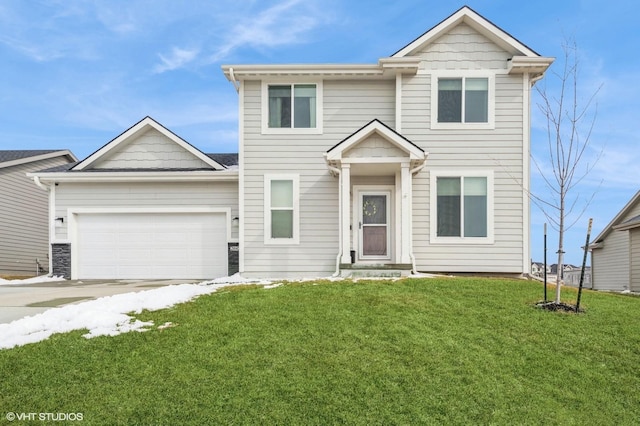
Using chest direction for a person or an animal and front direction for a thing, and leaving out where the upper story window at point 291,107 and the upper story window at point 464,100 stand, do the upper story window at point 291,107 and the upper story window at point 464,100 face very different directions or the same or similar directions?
same or similar directions

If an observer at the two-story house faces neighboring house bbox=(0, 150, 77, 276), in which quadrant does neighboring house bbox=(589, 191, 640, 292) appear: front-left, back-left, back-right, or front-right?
back-right

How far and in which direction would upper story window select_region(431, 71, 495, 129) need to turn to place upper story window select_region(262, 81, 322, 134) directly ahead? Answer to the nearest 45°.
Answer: approximately 90° to its right

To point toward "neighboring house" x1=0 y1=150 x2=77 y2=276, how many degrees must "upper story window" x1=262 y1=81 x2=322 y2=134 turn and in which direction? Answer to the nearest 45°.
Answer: approximately 135° to its right

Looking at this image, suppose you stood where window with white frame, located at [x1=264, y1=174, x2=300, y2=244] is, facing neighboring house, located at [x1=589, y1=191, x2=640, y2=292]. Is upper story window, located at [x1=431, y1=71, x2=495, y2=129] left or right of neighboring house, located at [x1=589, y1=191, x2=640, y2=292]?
right

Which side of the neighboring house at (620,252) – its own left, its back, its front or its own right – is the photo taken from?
front

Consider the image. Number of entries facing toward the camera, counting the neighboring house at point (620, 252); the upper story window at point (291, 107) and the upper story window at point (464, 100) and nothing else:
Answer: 3

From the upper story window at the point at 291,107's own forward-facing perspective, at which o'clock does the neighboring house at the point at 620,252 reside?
The neighboring house is roughly at 8 o'clock from the upper story window.

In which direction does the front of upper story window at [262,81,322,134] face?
toward the camera
